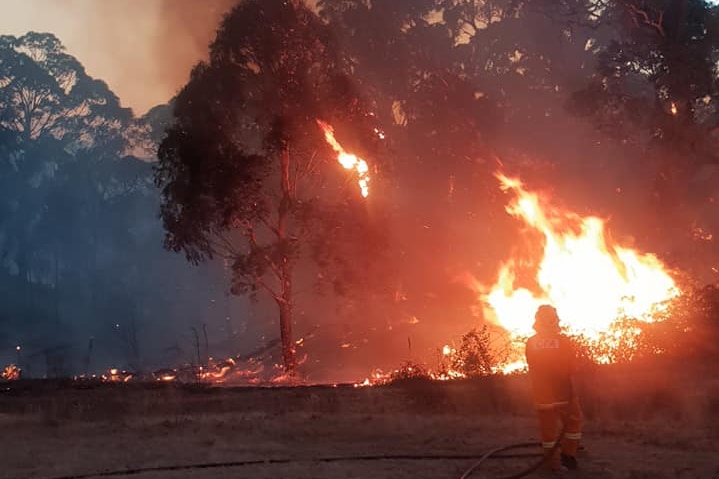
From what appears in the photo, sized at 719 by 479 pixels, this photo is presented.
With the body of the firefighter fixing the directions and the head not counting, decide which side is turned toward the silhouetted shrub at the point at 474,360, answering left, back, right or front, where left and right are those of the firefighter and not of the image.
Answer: front

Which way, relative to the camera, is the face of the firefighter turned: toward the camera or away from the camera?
away from the camera

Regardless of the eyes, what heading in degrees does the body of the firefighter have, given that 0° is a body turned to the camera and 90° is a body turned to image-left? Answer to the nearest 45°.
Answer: approximately 180°

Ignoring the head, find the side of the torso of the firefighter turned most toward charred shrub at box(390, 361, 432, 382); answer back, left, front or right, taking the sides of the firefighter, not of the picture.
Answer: front

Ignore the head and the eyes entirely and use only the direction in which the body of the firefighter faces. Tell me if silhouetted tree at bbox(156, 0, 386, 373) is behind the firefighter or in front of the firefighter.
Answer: in front
